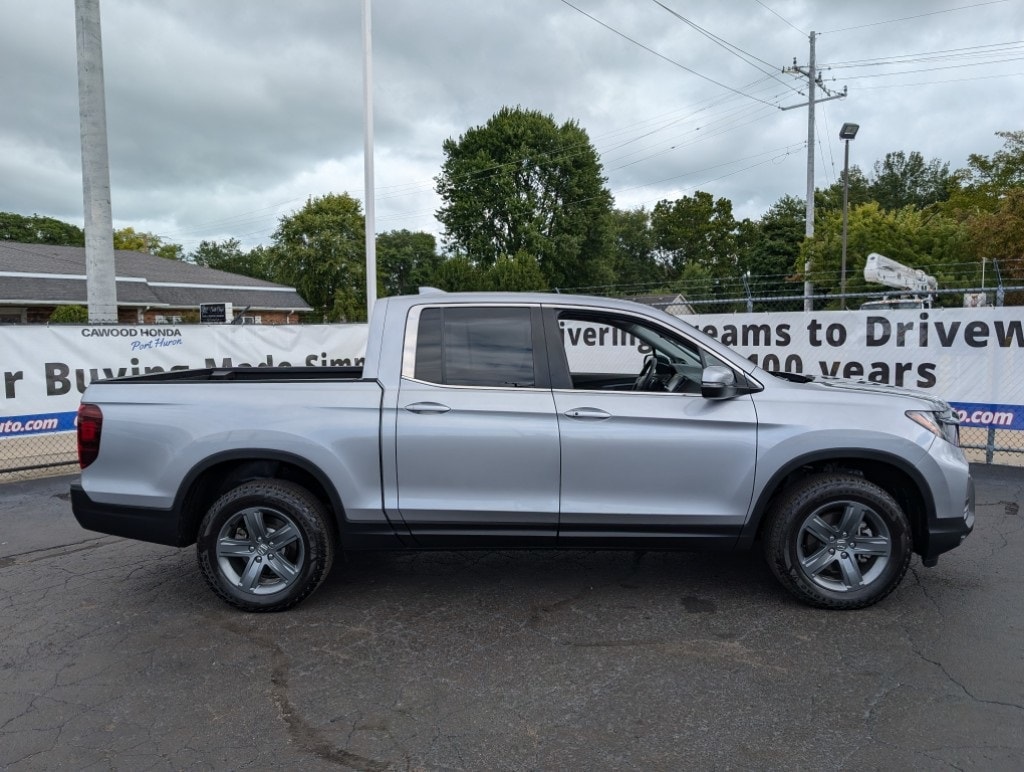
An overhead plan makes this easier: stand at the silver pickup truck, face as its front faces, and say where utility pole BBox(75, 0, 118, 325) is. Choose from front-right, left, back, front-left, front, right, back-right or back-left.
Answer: back-left

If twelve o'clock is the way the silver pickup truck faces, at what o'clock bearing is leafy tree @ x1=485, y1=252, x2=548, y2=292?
The leafy tree is roughly at 9 o'clock from the silver pickup truck.

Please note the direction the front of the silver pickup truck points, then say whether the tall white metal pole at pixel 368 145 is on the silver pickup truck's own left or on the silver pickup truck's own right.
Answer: on the silver pickup truck's own left

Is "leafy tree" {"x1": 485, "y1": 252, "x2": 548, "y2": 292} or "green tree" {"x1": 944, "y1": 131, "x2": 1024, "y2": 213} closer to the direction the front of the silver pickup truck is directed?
the green tree

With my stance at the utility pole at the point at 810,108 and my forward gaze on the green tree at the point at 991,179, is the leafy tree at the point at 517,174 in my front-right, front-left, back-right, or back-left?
back-left

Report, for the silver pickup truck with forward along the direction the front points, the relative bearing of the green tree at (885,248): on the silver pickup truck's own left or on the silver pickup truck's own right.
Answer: on the silver pickup truck's own left

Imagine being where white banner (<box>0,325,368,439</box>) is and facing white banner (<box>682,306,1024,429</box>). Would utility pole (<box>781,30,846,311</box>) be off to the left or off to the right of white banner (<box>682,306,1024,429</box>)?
left

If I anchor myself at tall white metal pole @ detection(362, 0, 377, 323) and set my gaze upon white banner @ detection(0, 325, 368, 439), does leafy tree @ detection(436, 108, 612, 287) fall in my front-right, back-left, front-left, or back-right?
back-right

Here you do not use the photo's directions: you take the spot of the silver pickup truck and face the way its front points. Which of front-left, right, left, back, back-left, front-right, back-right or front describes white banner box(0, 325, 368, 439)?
back-left

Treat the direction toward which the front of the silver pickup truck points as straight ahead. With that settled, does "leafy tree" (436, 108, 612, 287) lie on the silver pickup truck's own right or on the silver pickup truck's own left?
on the silver pickup truck's own left

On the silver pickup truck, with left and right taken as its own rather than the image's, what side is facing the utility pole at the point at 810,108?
left

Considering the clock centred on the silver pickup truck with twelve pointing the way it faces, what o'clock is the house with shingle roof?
The house with shingle roof is roughly at 8 o'clock from the silver pickup truck.

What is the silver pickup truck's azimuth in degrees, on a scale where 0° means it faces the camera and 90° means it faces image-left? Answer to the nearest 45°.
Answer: approximately 270°
